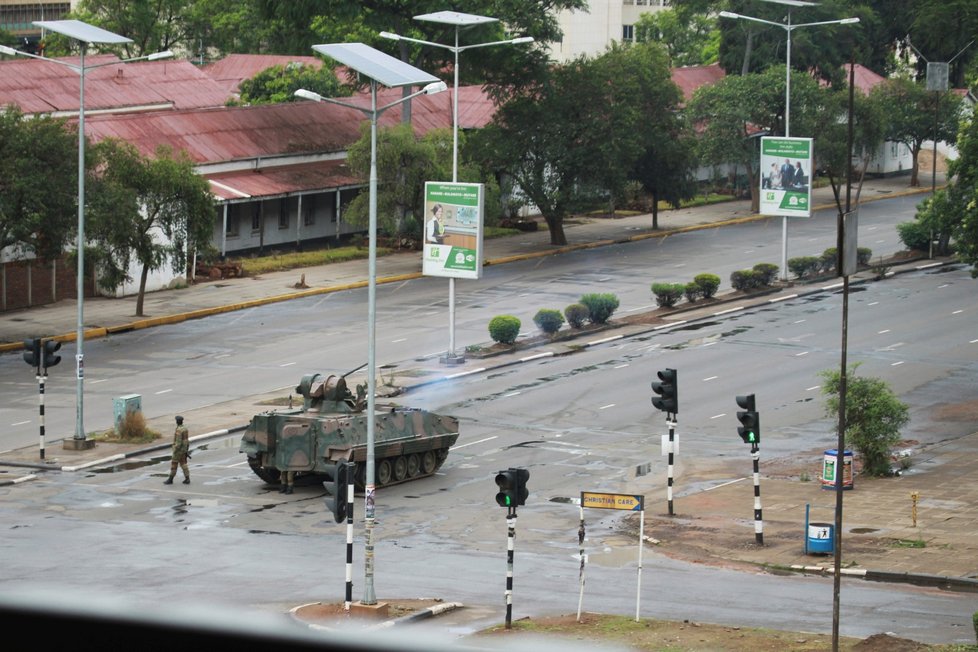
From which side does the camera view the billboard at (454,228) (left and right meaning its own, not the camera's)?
front

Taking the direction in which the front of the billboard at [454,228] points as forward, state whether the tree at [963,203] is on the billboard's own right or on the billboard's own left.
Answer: on the billboard's own left

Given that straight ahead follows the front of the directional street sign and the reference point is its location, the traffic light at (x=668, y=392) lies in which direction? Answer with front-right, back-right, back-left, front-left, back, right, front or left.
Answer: back

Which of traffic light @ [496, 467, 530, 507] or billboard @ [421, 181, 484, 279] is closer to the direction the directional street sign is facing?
the traffic light

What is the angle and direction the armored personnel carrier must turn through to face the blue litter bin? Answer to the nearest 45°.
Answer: approximately 90° to its right

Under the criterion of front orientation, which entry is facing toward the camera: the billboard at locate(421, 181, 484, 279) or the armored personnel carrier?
the billboard

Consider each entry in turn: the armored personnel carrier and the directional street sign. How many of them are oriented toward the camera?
1

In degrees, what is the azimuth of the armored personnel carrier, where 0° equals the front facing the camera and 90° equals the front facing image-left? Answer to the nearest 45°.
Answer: approximately 225°

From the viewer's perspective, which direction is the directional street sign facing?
toward the camera

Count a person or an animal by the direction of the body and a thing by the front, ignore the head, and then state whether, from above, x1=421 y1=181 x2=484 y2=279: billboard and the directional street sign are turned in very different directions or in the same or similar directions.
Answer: same or similar directions

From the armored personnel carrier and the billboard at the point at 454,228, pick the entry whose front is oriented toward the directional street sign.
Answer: the billboard

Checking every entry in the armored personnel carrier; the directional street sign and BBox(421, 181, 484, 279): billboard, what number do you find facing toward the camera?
2

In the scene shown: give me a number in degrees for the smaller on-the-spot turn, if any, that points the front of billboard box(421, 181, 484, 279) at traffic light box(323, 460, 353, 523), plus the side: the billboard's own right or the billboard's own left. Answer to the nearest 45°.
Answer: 0° — it already faces it
